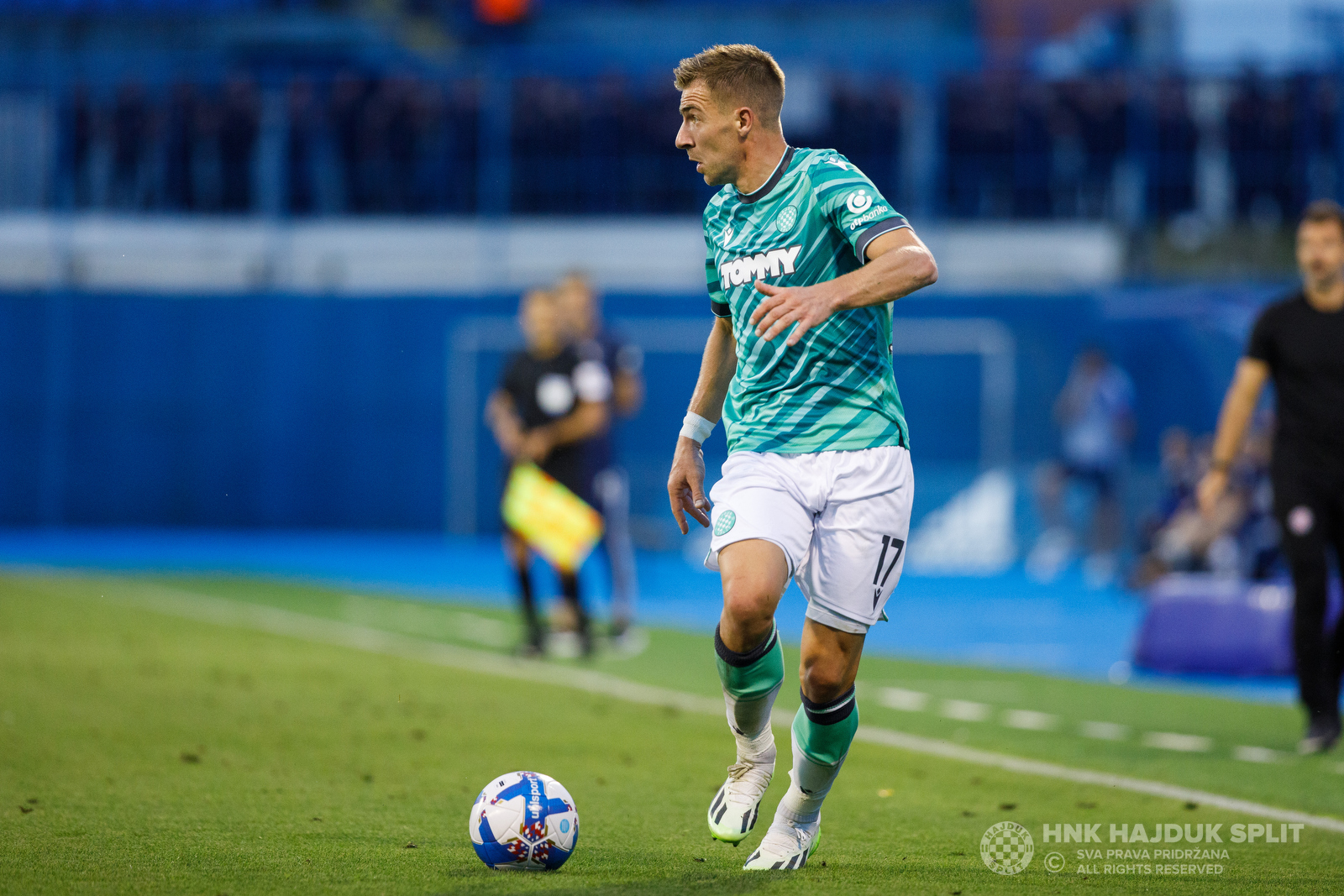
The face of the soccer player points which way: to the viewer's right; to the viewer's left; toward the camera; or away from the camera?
to the viewer's left

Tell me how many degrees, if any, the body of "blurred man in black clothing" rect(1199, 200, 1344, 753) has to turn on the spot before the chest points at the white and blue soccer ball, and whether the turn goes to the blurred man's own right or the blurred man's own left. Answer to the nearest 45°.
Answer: approximately 45° to the blurred man's own right

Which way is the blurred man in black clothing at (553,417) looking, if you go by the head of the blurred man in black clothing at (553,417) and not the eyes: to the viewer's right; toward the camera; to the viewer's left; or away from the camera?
toward the camera

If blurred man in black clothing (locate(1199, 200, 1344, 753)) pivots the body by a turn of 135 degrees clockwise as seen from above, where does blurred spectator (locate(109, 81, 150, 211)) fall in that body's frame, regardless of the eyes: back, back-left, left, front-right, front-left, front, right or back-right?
front

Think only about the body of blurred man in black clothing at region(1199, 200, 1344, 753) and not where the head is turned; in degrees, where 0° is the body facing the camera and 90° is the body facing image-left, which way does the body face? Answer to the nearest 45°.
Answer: approximately 0°

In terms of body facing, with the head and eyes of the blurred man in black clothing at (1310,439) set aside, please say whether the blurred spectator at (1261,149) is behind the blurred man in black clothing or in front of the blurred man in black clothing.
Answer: behind

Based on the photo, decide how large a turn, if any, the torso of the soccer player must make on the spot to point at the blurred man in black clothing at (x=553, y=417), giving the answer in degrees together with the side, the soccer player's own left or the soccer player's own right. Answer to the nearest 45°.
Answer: approximately 135° to the soccer player's own right

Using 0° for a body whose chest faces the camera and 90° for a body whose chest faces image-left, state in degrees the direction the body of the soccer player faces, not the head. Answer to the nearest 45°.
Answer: approximately 45°

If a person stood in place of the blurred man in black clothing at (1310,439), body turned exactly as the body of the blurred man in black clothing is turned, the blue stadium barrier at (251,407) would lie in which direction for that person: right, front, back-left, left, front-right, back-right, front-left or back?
back-right
